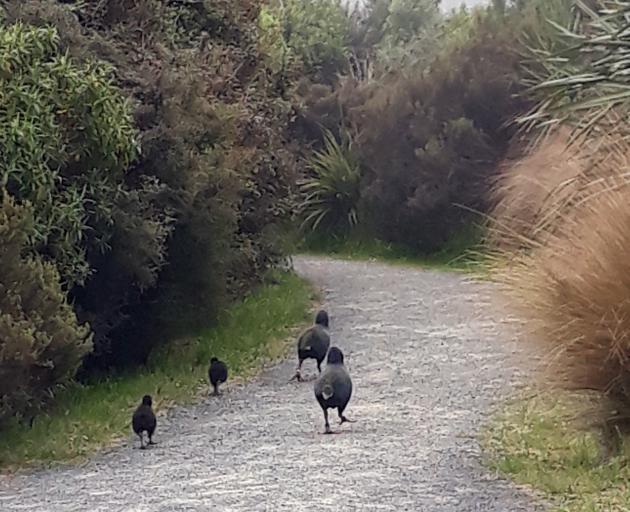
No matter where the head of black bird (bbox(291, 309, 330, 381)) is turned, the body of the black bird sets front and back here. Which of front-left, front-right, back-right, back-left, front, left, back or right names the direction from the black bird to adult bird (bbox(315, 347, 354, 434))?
back-right

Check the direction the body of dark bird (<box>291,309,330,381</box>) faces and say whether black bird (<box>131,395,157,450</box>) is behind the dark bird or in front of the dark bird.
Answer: behind

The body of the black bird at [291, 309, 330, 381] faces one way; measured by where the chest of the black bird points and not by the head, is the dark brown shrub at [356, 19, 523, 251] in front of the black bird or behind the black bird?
in front

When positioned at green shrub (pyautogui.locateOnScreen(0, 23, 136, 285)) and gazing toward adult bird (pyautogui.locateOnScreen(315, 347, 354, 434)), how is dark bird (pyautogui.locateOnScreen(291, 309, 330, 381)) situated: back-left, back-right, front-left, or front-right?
front-left

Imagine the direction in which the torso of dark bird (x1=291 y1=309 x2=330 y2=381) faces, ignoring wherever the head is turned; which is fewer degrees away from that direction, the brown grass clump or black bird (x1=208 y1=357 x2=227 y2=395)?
the brown grass clump

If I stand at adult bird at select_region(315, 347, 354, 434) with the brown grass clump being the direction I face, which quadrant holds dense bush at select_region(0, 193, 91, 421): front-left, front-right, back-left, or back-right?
back-left

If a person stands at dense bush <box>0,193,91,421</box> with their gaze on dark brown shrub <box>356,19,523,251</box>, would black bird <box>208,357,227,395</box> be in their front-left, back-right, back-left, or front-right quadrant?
front-right

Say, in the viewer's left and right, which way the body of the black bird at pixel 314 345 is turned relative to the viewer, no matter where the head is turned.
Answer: facing away from the viewer and to the right of the viewer

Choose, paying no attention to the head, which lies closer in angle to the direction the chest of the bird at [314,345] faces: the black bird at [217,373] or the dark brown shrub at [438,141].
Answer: the dark brown shrub

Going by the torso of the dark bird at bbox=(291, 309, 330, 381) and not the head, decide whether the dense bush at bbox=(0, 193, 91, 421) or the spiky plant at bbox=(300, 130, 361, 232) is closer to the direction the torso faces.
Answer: the spiky plant

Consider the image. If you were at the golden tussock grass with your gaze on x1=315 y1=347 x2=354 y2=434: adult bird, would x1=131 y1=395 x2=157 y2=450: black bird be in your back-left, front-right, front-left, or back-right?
front-left

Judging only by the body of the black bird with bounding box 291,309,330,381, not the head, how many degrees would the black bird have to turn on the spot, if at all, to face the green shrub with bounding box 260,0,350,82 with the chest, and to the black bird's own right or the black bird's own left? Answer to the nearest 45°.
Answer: approximately 45° to the black bird's own left
